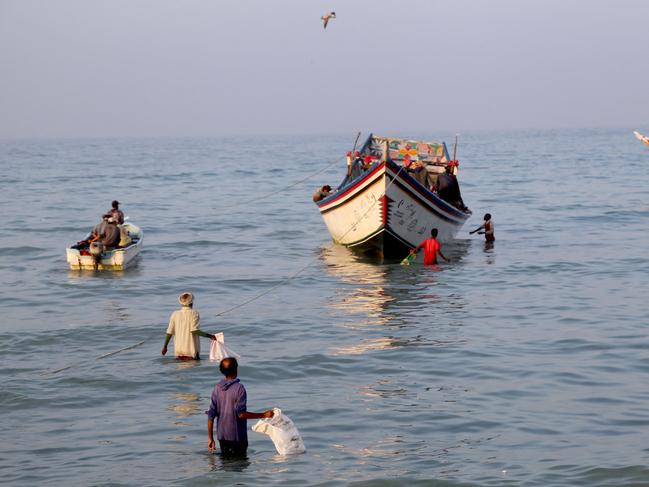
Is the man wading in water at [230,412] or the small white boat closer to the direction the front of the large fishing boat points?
the man wading in water

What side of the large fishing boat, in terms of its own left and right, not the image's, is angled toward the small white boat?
right

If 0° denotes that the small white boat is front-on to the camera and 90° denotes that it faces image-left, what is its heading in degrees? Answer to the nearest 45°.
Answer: approximately 225°

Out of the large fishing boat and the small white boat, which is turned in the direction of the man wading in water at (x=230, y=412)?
the large fishing boat

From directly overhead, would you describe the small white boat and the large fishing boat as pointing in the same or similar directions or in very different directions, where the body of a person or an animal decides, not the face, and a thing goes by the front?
very different directions

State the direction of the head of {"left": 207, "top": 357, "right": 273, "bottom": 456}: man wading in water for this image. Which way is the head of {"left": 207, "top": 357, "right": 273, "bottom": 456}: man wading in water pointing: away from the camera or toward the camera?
away from the camera

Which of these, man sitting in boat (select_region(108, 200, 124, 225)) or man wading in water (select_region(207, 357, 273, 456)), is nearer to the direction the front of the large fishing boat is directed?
the man wading in water

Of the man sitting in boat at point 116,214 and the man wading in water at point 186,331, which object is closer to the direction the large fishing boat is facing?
the man wading in water

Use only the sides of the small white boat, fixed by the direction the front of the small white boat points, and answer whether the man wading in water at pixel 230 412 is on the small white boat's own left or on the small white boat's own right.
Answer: on the small white boat's own right

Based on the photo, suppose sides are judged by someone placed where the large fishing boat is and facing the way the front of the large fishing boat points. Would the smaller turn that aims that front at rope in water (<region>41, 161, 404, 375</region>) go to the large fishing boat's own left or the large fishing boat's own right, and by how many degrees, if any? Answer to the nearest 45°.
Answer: approximately 45° to the large fishing boat's own right

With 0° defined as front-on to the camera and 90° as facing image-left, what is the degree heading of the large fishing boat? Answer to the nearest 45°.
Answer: approximately 0°

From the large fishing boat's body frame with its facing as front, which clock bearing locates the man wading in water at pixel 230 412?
The man wading in water is roughly at 12 o'clock from the large fishing boat.
